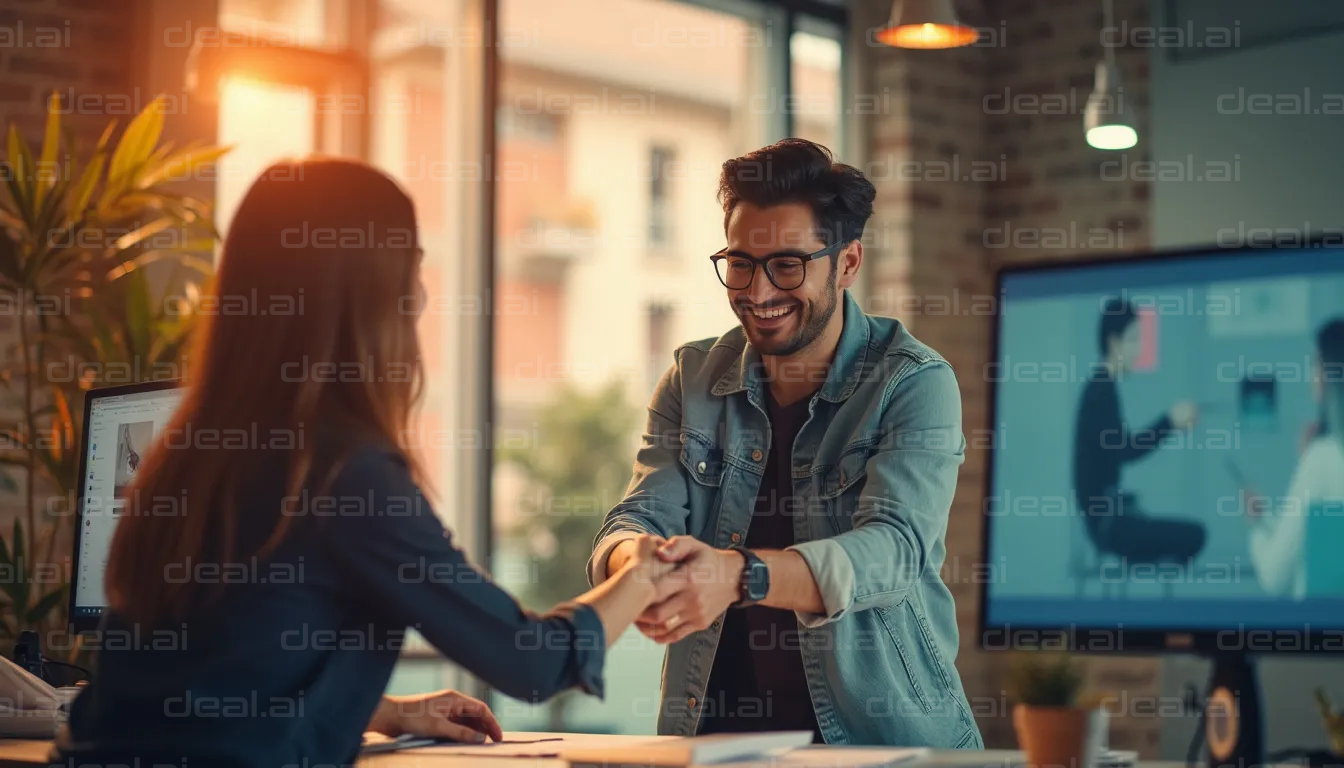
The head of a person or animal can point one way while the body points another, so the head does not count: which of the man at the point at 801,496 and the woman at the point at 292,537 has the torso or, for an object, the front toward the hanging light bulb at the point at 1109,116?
the woman

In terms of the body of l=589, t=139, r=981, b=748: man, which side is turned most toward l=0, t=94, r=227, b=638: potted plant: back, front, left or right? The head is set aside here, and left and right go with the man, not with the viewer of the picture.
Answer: right

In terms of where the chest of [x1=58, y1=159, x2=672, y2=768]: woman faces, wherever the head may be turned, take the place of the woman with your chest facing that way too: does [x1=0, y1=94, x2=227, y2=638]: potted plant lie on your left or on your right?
on your left

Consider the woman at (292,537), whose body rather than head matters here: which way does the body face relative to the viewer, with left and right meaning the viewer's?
facing away from the viewer and to the right of the viewer

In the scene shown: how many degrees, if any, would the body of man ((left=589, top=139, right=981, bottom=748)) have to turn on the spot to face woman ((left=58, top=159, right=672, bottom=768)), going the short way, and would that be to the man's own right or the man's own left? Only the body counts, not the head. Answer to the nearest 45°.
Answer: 0° — they already face them

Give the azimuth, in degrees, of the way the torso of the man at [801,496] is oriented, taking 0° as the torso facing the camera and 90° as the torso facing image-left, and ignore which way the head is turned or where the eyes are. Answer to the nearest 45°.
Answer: approximately 45°

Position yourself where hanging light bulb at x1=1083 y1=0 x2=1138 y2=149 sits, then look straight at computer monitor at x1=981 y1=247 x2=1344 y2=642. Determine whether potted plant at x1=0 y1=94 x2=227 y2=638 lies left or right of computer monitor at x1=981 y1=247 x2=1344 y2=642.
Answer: right

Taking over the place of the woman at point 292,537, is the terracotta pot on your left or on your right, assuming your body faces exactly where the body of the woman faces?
on your right

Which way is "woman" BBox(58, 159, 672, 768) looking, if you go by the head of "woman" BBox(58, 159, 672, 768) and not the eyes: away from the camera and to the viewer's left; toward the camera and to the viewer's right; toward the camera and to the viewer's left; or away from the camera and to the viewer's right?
away from the camera and to the viewer's right

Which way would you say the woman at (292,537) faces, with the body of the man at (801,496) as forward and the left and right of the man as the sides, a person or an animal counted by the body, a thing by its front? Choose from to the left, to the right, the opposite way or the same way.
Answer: the opposite way

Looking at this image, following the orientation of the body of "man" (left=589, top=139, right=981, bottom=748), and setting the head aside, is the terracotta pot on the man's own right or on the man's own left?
on the man's own left
